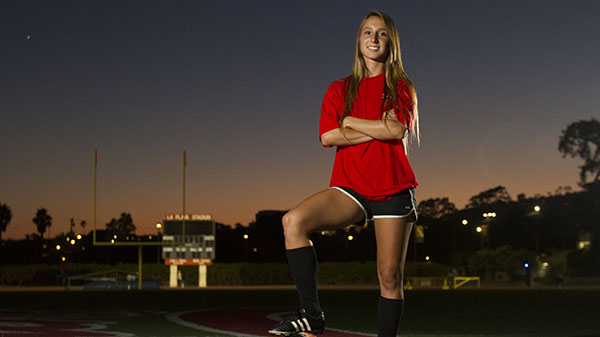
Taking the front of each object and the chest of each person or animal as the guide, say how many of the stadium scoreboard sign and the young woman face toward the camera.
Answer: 2

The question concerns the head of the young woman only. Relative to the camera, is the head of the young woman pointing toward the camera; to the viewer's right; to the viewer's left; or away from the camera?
toward the camera

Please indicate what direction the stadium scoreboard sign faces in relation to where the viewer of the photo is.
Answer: facing the viewer

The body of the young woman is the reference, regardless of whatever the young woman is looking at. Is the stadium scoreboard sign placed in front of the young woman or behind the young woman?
behind

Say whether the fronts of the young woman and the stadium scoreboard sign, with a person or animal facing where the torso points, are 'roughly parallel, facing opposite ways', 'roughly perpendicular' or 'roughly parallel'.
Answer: roughly parallel

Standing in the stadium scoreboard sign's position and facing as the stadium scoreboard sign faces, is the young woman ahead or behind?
ahead
